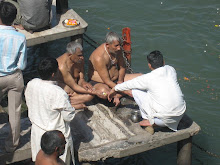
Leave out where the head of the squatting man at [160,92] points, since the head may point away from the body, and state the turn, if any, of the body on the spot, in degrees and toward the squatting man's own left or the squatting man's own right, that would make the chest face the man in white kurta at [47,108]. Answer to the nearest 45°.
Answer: approximately 90° to the squatting man's own left

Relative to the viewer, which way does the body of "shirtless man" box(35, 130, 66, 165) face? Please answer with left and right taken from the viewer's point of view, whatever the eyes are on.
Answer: facing away from the viewer and to the right of the viewer

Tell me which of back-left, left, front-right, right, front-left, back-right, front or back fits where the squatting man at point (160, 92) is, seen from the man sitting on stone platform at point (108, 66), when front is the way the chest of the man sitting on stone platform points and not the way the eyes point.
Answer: front

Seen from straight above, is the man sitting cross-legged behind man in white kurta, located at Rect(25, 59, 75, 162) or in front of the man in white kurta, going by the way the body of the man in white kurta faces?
in front

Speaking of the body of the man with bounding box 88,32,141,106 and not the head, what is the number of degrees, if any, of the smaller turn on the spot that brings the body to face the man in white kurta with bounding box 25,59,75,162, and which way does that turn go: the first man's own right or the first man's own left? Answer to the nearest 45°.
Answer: approximately 45° to the first man's own right

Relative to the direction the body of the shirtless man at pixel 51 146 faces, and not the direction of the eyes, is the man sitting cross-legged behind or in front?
in front

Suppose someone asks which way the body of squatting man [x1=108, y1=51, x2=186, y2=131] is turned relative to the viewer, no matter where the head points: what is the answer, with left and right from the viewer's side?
facing away from the viewer and to the left of the viewer

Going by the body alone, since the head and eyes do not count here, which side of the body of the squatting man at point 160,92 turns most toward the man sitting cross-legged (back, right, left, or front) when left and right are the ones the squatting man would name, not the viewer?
front

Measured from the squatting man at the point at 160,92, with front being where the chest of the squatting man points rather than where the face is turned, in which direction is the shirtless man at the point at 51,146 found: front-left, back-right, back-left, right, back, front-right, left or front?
left

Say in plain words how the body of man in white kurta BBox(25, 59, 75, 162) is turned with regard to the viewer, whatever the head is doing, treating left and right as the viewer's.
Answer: facing away from the viewer and to the right of the viewer

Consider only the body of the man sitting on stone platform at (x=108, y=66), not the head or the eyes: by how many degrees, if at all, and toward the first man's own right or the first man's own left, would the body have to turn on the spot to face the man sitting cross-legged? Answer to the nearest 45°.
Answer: approximately 90° to the first man's own right

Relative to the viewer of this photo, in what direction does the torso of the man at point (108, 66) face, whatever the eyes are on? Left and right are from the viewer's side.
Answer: facing the viewer and to the right of the viewer

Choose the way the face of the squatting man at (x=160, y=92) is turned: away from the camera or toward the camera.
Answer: away from the camera

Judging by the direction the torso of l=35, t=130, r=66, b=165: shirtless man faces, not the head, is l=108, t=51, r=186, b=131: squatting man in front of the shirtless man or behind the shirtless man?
in front

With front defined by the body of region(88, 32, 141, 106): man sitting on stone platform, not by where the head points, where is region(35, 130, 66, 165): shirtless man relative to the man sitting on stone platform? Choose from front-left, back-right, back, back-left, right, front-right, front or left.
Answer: front-right

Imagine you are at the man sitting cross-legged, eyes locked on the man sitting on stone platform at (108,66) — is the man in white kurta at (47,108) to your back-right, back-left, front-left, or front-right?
back-right
